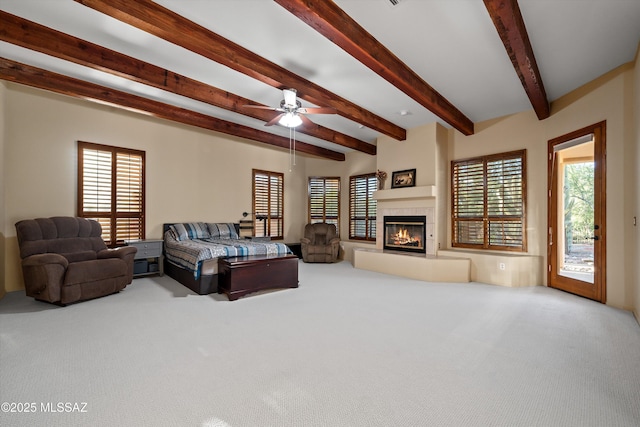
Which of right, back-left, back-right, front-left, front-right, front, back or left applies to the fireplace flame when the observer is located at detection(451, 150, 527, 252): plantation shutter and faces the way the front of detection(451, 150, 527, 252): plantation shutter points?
front-right

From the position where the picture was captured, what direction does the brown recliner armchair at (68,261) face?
facing the viewer and to the right of the viewer

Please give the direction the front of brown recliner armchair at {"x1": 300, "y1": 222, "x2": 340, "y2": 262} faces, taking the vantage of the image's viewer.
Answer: facing the viewer

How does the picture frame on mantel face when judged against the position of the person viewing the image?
facing the viewer and to the left of the viewer

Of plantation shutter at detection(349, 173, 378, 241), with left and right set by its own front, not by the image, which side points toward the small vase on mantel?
left

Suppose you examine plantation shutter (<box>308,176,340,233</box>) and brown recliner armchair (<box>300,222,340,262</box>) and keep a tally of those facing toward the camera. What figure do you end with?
2

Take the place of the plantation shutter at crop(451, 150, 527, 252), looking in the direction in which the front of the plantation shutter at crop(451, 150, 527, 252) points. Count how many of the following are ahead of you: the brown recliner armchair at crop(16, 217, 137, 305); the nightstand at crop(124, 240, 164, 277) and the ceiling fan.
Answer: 3

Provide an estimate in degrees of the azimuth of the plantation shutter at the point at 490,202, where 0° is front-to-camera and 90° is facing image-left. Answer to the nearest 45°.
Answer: approximately 45°

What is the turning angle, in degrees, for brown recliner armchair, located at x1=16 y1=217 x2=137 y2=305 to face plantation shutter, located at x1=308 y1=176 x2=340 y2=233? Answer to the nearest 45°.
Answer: approximately 45° to its left

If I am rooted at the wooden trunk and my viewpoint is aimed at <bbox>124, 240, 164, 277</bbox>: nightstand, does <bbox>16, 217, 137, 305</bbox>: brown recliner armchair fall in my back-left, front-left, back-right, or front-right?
front-left

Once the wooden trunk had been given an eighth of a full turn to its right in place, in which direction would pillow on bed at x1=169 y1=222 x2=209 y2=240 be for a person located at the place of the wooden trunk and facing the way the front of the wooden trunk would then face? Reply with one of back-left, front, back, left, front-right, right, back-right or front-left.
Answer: back-right

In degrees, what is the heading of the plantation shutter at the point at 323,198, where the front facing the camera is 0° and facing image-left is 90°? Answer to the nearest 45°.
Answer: approximately 0°

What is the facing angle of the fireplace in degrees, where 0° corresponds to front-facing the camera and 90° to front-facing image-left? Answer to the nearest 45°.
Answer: approximately 45°
